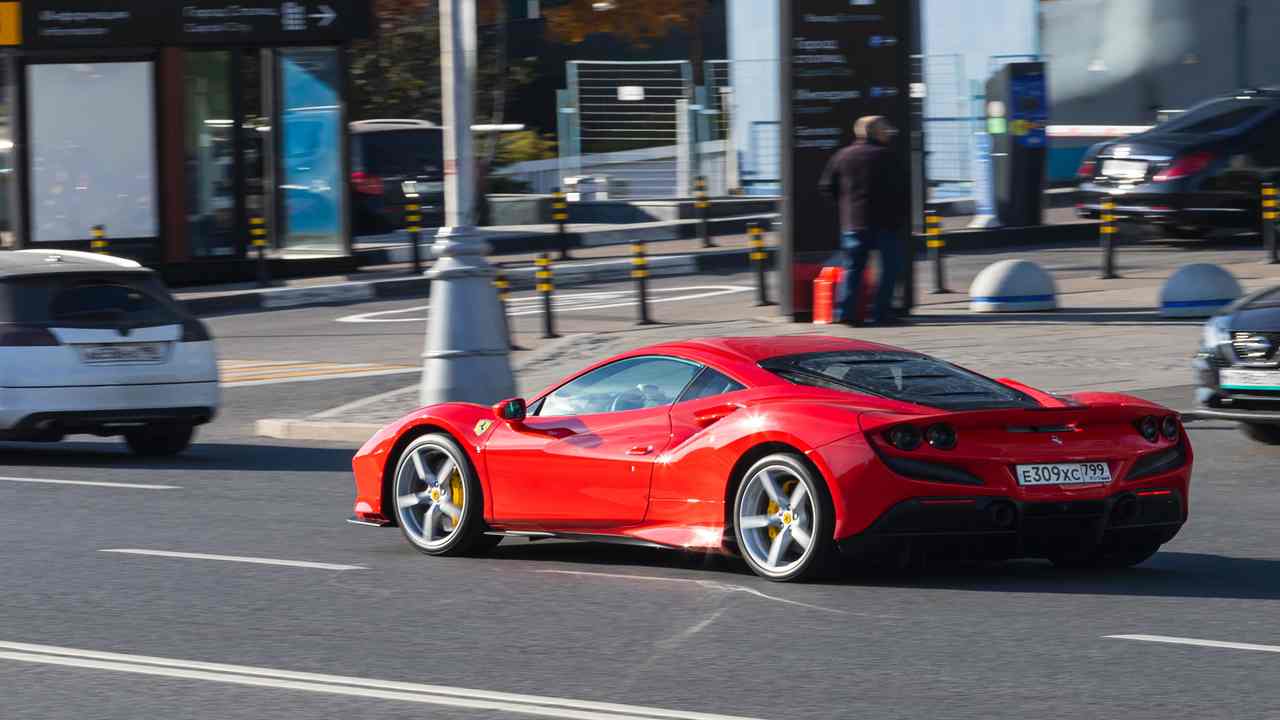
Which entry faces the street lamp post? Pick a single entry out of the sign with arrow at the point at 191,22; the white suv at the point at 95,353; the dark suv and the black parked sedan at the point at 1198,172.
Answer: the sign with arrow

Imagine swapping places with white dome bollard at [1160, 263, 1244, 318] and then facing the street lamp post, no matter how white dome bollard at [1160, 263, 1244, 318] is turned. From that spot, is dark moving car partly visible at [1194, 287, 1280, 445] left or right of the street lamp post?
left

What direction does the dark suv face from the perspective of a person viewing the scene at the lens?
facing away from the viewer

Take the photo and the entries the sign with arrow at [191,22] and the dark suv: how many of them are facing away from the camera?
1

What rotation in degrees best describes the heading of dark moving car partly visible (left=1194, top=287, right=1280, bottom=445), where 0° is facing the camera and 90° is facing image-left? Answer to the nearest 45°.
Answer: approximately 45°

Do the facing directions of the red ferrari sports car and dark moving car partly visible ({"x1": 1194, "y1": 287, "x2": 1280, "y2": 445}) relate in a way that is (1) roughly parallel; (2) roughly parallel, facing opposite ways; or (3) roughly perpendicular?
roughly perpendicular

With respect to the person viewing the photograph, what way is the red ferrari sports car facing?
facing away from the viewer and to the left of the viewer

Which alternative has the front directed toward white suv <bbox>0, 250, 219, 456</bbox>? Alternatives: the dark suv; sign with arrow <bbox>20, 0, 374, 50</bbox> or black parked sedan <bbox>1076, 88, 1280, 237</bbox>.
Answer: the sign with arrow

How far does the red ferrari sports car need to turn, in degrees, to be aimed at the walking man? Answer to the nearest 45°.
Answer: approximately 45° to its right

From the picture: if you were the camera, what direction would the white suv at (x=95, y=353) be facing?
facing away from the viewer and to the left of the viewer
